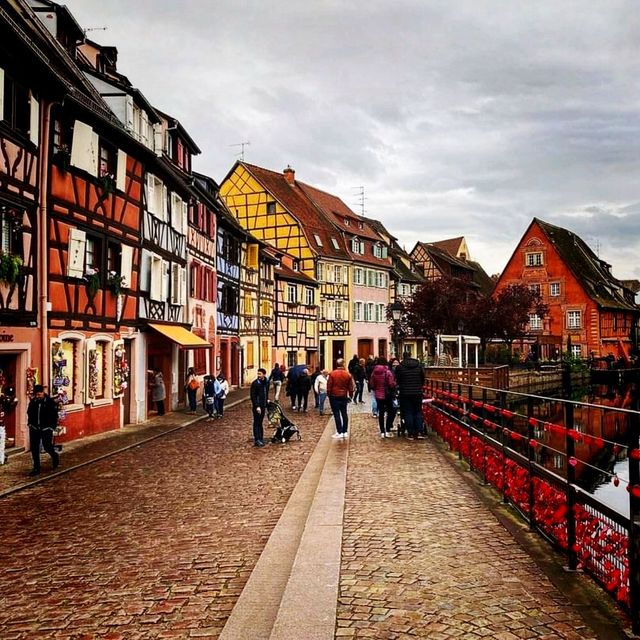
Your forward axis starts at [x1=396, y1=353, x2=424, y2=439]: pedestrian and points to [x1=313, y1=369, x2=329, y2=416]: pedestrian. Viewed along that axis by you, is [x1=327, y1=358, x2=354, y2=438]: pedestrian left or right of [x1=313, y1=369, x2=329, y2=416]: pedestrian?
left

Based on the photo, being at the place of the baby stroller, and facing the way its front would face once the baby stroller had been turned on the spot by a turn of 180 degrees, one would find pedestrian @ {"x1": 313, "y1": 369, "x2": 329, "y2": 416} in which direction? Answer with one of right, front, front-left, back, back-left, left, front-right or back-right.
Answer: right

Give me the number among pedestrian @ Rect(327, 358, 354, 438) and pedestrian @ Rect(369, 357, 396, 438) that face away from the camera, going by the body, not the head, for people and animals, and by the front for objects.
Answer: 2

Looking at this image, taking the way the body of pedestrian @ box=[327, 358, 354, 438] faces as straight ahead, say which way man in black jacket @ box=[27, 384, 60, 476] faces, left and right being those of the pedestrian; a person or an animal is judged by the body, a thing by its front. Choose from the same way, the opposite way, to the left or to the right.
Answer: the opposite way

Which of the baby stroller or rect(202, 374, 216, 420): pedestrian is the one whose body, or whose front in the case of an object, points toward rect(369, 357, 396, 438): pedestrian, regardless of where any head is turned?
the baby stroller

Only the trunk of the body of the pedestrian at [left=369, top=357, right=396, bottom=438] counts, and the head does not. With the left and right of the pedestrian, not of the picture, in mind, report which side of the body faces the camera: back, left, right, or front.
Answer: back

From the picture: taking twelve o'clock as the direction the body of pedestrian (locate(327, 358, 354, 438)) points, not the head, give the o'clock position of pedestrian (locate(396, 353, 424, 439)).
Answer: pedestrian (locate(396, 353, 424, 439)) is roughly at 4 o'clock from pedestrian (locate(327, 358, 354, 438)).

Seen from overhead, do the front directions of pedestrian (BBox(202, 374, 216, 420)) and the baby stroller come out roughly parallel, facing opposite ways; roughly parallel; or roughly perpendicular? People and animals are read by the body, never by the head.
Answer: roughly perpendicular

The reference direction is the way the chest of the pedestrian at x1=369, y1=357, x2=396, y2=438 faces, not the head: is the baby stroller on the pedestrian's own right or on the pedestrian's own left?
on the pedestrian's own left

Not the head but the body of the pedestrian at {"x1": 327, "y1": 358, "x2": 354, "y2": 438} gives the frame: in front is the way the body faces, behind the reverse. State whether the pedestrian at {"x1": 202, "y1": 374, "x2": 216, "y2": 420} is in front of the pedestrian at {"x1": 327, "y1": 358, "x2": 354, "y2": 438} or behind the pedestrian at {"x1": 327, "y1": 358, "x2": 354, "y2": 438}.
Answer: in front

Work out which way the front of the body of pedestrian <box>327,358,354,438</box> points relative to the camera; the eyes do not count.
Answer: away from the camera

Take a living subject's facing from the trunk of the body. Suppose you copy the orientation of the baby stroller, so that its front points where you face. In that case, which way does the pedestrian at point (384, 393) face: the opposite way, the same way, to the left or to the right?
to the left

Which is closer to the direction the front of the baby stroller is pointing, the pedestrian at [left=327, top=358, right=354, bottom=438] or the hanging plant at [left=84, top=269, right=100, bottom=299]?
the pedestrian

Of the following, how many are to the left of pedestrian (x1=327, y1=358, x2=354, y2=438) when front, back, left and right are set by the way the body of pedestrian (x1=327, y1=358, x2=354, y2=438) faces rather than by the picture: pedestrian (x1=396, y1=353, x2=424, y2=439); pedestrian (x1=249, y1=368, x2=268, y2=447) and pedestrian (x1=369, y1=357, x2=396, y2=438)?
1

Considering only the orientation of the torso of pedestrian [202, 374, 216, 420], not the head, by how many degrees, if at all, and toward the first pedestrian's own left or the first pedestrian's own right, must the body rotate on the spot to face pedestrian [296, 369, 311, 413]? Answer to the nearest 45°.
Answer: approximately 90° to the first pedestrian's own left

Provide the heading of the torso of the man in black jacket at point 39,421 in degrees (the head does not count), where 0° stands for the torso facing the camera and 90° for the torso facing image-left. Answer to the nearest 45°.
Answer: approximately 45°
